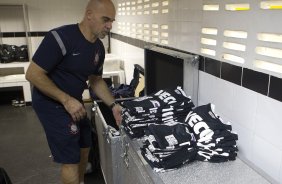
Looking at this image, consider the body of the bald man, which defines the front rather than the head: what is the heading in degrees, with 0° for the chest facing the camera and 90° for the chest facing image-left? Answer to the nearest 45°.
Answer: approximately 315°
